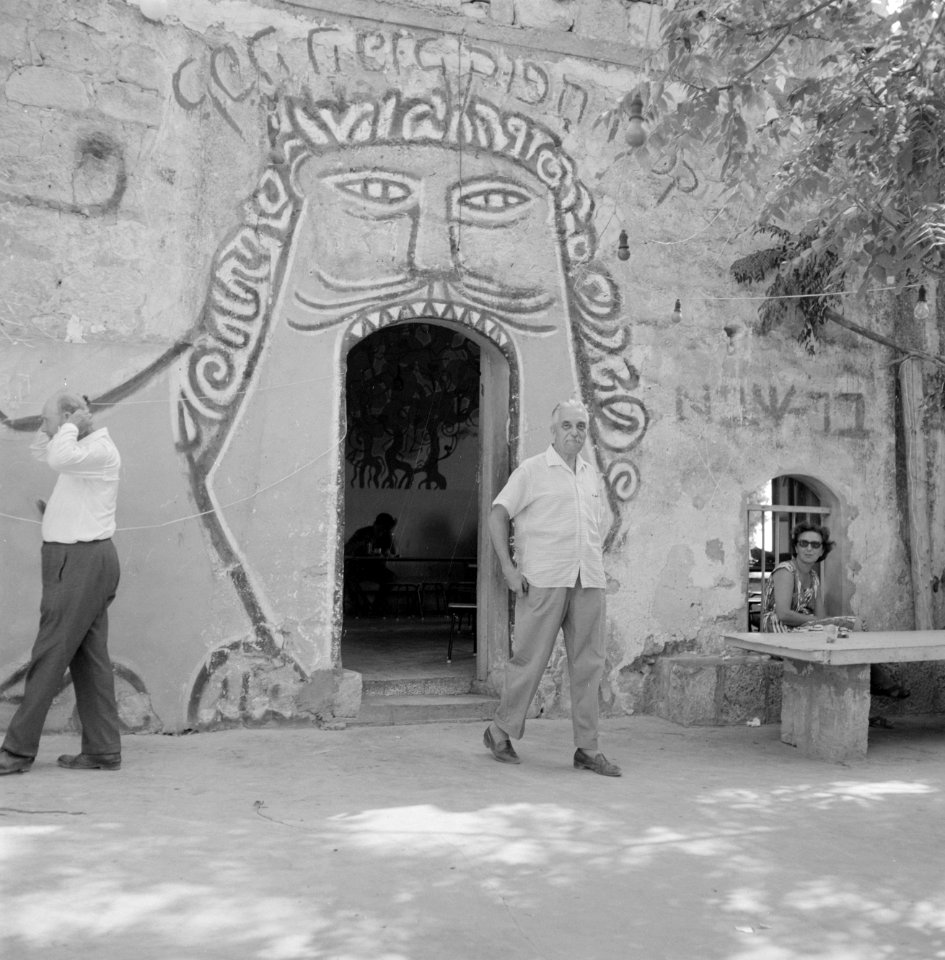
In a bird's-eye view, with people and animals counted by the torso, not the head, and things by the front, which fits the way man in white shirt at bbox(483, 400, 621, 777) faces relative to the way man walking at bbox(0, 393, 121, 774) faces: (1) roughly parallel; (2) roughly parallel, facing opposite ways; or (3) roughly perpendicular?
roughly perpendicular

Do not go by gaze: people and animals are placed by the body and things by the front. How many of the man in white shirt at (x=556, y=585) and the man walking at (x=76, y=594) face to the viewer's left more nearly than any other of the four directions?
1

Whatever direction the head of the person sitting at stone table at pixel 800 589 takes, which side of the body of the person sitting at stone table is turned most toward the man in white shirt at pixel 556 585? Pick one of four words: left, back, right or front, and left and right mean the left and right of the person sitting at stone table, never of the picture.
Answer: right

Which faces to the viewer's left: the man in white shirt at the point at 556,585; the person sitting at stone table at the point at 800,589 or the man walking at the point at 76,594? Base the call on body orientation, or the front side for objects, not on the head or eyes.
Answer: the man walking

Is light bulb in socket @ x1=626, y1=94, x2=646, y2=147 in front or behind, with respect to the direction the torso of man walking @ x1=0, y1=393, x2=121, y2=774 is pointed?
behind

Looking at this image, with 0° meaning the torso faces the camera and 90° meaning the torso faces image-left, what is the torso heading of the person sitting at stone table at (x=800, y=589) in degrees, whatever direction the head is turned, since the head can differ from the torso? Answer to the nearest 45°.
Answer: approximately 315°

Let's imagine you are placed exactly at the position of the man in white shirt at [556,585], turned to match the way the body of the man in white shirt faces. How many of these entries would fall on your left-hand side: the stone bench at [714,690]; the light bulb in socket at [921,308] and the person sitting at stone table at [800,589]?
3

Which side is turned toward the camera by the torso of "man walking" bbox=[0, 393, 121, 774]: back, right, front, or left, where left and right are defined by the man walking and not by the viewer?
left
